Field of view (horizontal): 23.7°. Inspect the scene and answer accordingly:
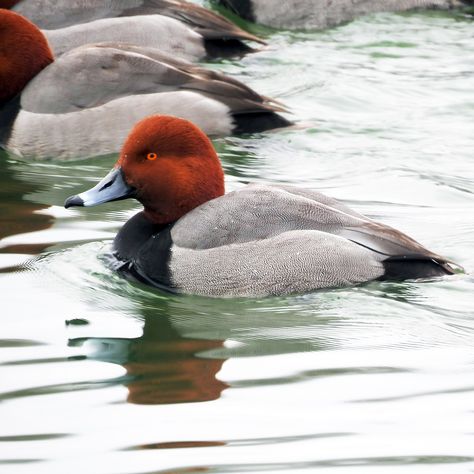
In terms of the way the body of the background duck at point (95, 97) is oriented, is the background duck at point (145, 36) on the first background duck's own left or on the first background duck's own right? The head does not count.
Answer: on the first background duck's own right

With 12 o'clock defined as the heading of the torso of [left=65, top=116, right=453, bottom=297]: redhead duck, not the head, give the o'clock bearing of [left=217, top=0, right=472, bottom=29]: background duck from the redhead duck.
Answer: The background duck is roughly at 3 o'clock from the redhead duck.

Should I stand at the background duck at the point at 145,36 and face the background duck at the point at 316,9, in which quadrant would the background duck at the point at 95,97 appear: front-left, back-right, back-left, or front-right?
back-right

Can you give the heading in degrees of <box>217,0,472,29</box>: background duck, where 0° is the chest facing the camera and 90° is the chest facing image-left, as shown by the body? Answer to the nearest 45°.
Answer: approximately 90°

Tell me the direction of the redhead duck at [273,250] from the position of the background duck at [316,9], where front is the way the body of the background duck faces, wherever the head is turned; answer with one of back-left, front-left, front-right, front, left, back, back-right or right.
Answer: left

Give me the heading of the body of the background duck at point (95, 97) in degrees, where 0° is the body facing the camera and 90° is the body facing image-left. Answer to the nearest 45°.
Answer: approximately 90°

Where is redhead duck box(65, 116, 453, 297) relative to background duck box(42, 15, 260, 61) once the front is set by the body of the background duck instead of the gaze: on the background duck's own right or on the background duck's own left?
on the background duck's own left

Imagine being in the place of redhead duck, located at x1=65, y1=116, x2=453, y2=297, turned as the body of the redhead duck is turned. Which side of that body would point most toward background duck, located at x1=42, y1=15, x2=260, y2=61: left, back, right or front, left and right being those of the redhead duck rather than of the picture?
right

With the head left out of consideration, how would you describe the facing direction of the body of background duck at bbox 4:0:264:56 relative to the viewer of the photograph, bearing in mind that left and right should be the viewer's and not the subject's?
facing to the left of the viewer

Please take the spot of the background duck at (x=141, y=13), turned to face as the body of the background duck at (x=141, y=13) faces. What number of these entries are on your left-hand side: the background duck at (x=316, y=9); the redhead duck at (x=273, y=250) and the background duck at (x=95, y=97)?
2

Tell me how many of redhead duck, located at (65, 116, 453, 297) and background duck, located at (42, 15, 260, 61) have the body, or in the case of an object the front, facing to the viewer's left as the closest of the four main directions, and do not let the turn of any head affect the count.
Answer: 2

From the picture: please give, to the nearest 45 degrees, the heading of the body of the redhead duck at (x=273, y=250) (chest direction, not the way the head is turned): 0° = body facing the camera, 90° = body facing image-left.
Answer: approximately 90°
